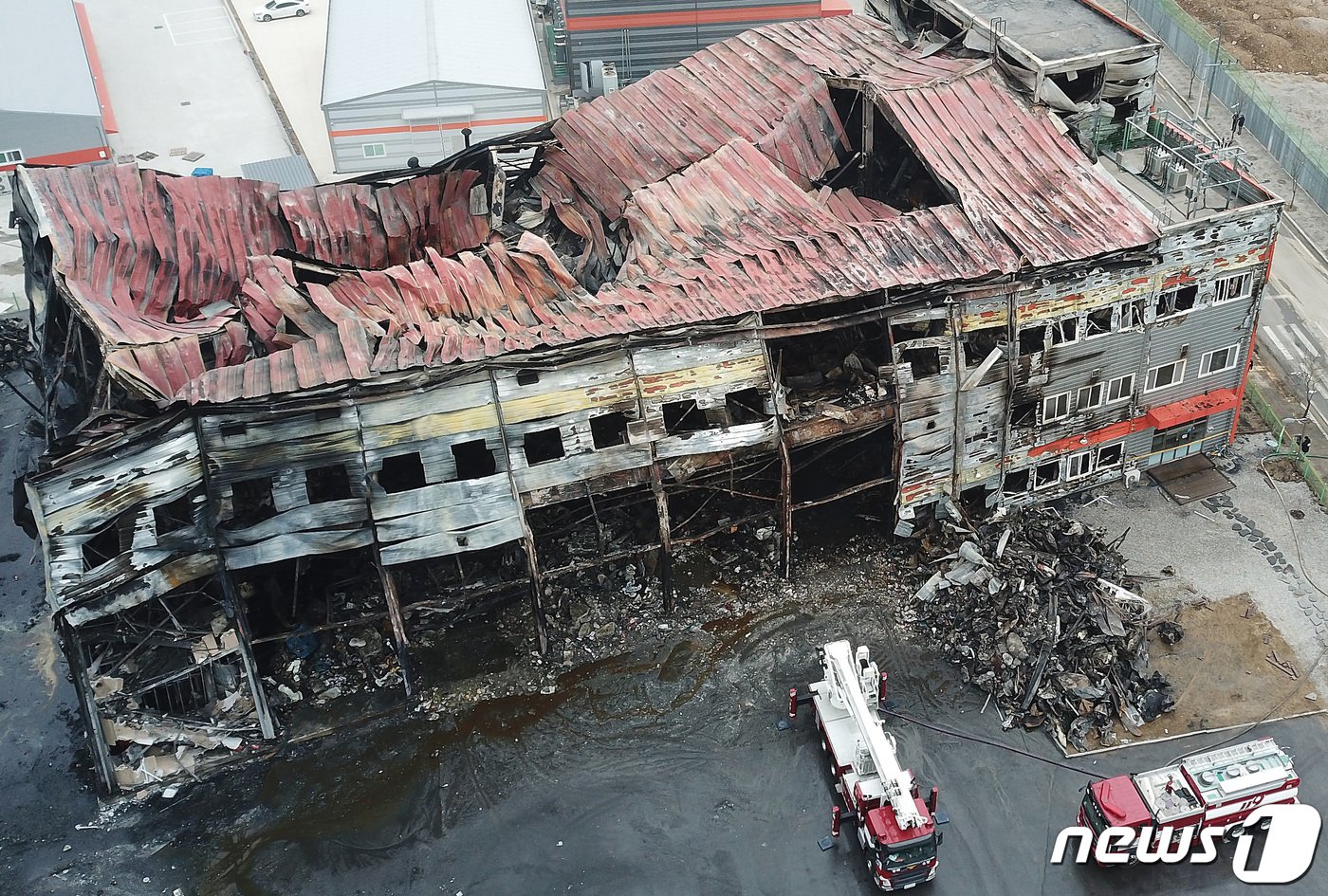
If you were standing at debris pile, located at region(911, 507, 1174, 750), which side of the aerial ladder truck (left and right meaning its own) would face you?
left

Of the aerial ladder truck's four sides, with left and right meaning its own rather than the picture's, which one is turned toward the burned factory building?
back

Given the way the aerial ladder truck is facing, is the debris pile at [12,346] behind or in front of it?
behind

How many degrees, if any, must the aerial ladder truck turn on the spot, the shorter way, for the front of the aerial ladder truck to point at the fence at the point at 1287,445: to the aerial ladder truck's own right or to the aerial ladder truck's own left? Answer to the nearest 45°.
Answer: approximately 90° to the aerial ladder truck's own left

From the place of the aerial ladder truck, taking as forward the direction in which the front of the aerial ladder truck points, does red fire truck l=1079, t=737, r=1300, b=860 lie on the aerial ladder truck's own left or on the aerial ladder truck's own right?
on the aerial ladder truck's own left

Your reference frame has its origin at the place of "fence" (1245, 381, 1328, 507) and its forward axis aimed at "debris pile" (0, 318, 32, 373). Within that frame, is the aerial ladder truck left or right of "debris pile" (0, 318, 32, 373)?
left

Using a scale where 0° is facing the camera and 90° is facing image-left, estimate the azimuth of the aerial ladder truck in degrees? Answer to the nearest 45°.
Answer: approximately 315°
